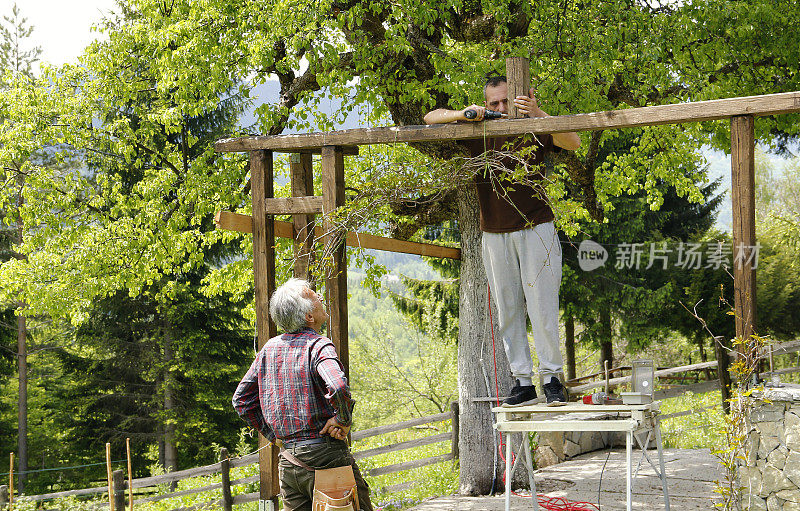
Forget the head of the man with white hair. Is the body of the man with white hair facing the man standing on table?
yes

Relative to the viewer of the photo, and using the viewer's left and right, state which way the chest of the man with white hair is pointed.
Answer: facing away from the viewer and to the right of the viewer

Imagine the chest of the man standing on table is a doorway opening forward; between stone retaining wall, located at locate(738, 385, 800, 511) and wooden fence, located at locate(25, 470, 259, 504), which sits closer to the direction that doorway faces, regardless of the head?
the stone retaining wall

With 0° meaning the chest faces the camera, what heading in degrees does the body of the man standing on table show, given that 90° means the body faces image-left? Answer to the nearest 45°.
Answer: approximately 0°

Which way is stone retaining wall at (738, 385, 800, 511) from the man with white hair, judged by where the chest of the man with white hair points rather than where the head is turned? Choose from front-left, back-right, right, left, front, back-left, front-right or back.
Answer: front-right

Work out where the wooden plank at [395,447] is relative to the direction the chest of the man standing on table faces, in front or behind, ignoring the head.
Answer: behind

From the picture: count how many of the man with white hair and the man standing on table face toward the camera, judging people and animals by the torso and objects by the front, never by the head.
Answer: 1

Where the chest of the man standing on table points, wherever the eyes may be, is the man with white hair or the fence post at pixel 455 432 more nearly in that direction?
the man with white hair

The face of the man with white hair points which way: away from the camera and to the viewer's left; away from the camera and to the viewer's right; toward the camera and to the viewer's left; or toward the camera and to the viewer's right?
away from the camera and to the viewer's right

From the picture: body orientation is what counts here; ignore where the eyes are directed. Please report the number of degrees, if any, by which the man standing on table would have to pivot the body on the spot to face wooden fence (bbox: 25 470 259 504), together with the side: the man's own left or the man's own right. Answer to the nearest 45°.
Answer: approximately 135° to the man's own right

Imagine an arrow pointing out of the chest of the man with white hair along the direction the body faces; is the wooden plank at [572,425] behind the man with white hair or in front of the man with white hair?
in front
